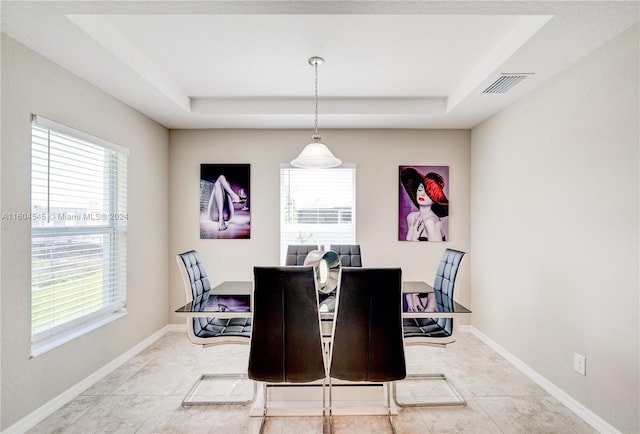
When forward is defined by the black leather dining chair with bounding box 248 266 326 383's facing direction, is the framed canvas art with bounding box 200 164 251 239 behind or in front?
in front

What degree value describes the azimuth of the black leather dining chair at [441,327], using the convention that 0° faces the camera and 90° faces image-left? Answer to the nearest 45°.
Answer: approximately 90°

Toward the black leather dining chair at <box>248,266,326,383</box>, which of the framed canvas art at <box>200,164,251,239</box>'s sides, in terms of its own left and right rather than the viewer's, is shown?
front

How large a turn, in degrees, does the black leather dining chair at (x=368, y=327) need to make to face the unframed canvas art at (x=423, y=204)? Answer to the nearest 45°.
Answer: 0° — it already faces it

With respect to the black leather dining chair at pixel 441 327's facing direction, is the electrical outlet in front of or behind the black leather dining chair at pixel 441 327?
behind

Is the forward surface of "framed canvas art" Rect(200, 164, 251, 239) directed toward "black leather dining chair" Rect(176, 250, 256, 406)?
yes

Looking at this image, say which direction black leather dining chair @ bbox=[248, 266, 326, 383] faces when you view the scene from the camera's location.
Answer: facing away from the viewer

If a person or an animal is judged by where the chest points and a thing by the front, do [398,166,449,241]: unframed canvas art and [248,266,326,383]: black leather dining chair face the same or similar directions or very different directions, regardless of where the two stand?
very different directions

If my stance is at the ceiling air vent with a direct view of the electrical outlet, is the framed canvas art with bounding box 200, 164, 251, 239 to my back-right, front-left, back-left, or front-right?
back-right

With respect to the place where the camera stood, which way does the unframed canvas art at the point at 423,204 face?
facing the viewer

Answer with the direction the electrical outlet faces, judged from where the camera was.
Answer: facing the viewer and to the left of the viewer

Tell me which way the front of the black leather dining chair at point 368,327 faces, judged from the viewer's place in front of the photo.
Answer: facing away from the viewer

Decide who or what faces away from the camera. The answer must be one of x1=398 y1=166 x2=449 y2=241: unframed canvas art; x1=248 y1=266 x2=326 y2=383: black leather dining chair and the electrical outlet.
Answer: the black leather dining chair
